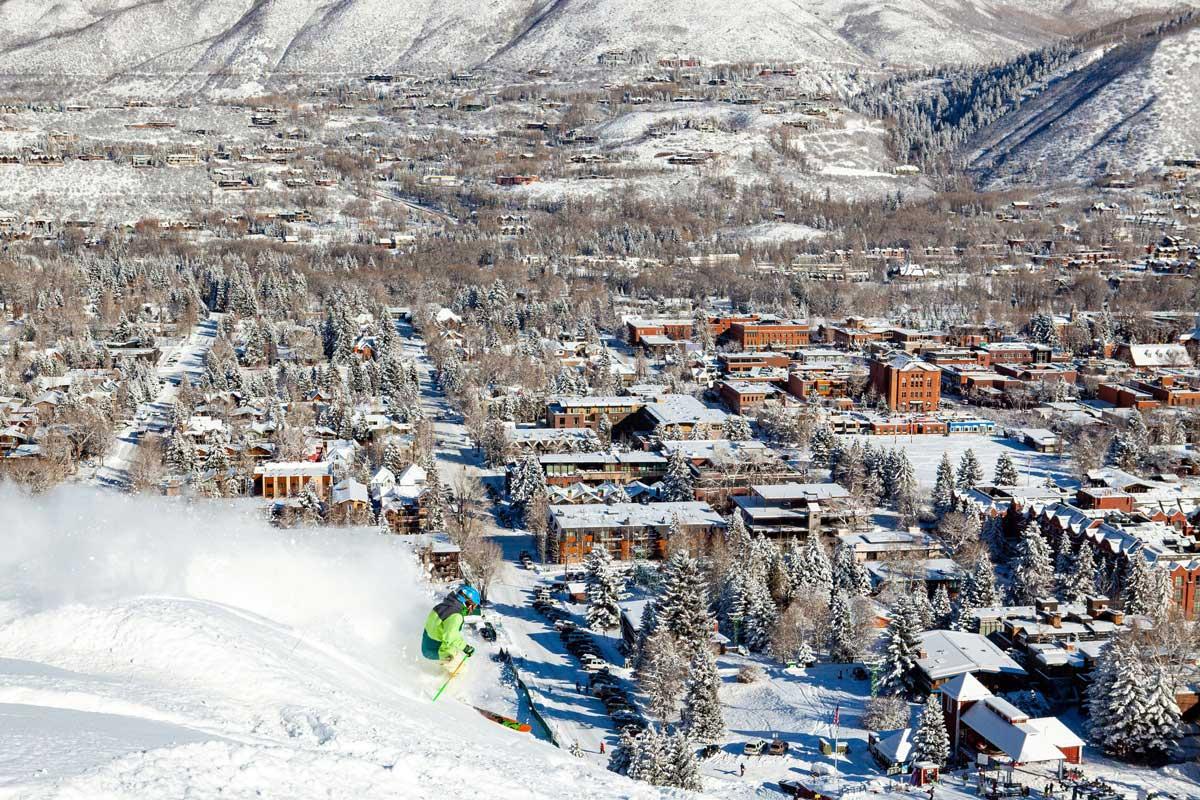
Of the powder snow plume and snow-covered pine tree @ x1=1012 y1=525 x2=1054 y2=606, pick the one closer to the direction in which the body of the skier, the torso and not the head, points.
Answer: the snow-covered pine tree

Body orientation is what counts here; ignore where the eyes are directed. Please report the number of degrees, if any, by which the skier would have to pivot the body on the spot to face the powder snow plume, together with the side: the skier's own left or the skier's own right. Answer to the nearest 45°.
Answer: approximately 135° to the skier's own left
